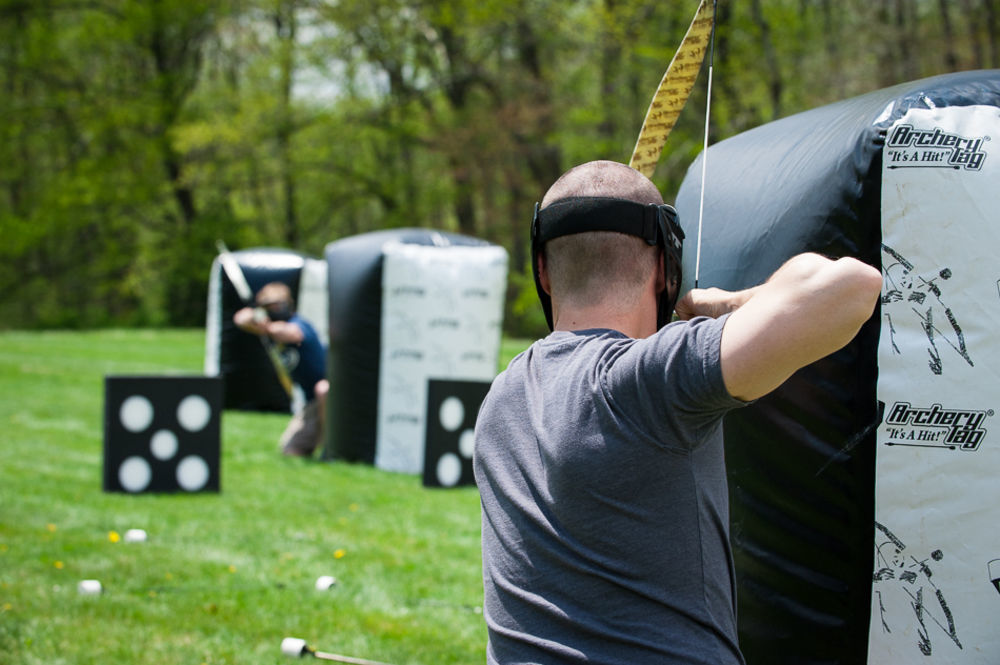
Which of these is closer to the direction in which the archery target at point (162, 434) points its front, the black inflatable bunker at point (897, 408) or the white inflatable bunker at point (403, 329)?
the black inflatable bunker

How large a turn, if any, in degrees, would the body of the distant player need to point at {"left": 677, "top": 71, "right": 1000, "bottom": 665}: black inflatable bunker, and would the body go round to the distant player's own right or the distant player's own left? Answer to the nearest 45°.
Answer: approximately 45° to the distant player's own left

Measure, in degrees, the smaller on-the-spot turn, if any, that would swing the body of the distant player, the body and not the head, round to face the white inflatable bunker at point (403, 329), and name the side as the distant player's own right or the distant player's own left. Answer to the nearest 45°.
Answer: approximately 90° to the distant player's own left

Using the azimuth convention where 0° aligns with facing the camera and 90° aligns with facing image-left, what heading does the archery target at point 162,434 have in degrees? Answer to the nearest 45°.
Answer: approximately 0°

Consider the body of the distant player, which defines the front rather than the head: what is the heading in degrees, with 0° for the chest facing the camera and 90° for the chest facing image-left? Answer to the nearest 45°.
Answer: approximately 45°

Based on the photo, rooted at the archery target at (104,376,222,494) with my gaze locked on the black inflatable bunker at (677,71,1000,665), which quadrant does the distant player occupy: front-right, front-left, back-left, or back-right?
back-left

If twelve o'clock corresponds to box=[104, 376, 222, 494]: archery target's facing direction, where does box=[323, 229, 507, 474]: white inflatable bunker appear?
The white inflatable bunker is roughly at 8 o'clock from the archery target.

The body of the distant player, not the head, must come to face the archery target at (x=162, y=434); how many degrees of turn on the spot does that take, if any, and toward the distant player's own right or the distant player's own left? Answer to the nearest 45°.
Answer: approximately 45° to the distant player's own left
